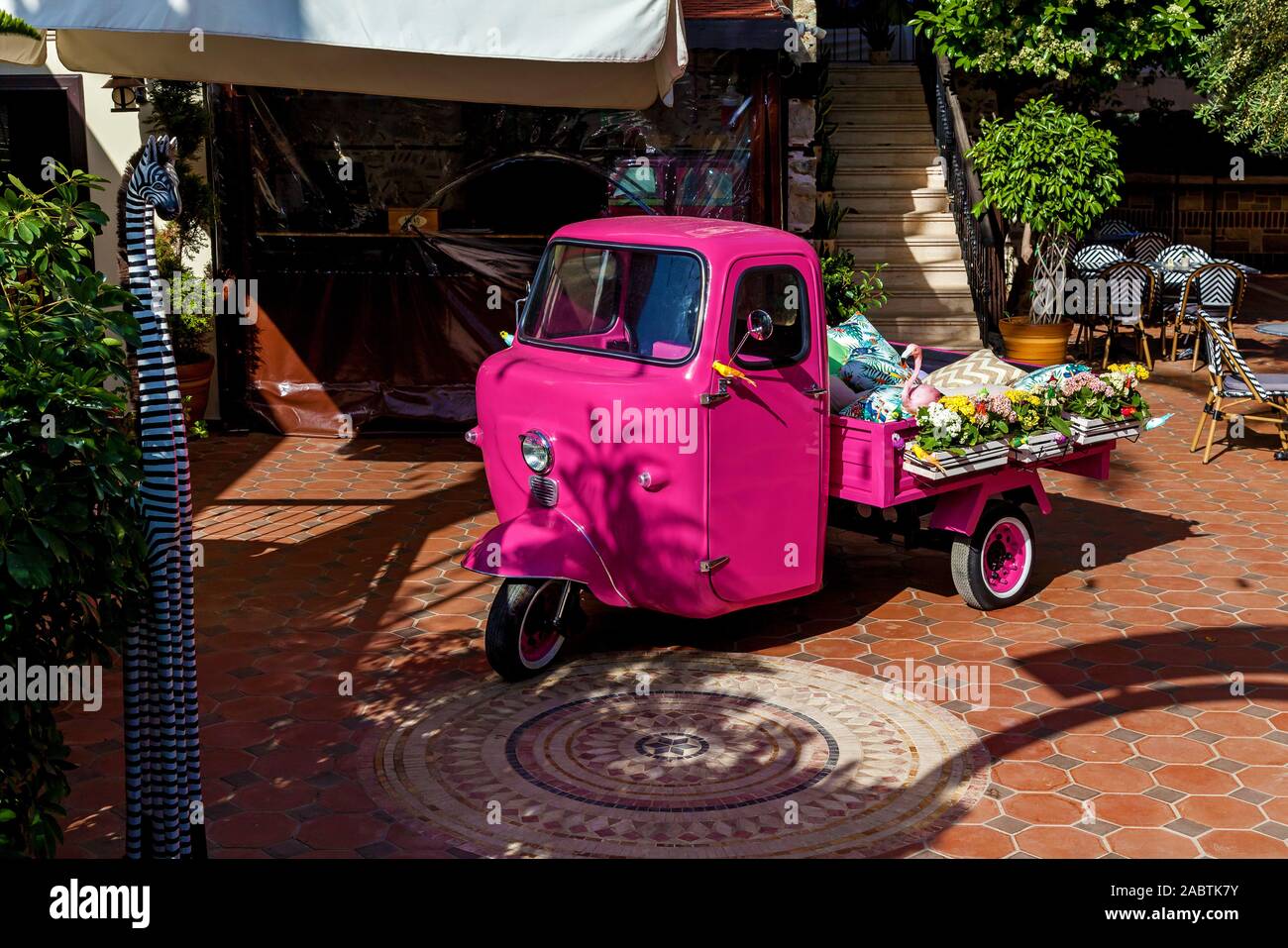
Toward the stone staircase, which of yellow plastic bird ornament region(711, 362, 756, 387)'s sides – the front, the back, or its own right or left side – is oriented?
right

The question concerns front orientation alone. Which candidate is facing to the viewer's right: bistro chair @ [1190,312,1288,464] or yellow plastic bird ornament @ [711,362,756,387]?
the bistro chair

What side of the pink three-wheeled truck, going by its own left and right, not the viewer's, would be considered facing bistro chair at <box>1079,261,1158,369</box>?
back

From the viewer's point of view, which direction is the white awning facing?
toward the camera

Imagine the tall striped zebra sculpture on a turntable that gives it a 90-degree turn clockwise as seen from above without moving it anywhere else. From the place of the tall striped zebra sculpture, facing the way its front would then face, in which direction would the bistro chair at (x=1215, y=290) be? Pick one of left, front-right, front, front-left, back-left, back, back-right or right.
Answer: back

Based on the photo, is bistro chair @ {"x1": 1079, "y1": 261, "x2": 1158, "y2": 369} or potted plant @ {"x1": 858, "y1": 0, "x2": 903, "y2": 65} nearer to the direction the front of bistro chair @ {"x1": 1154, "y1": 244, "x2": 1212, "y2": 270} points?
the bistro chair

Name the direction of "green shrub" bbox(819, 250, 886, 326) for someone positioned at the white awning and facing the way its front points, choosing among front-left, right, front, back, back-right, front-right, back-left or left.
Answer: back-left

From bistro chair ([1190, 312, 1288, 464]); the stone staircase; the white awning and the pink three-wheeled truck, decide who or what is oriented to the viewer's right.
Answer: the bistro chair

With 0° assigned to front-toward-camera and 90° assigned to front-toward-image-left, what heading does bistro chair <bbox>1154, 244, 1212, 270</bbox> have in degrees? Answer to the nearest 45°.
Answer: approximately 0°

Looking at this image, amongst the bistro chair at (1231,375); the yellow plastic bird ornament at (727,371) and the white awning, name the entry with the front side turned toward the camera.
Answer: the white awning

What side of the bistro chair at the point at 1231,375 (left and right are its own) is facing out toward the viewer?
right

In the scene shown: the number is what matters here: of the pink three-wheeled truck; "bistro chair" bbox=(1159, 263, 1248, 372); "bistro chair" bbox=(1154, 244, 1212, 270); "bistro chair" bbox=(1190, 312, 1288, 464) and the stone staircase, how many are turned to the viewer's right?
1

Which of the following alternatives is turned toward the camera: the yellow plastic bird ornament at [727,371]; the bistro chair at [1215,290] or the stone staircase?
the stone staircase

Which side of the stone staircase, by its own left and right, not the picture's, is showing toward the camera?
front
